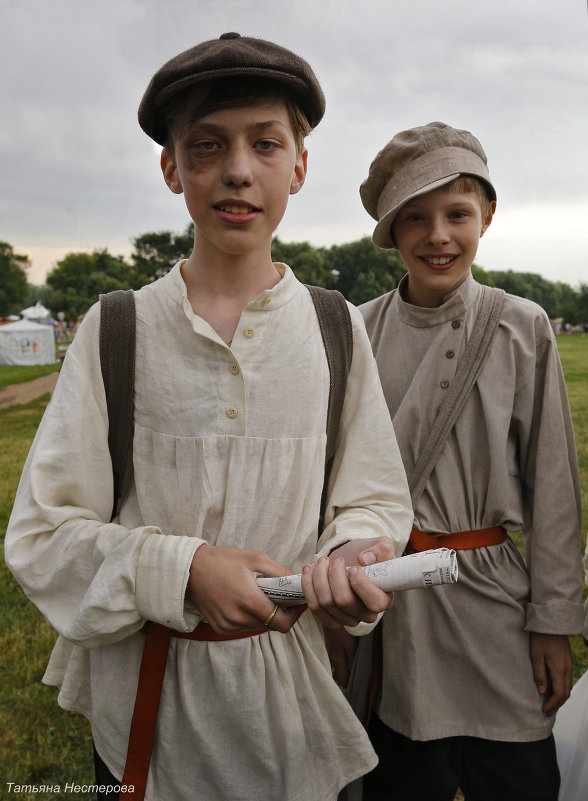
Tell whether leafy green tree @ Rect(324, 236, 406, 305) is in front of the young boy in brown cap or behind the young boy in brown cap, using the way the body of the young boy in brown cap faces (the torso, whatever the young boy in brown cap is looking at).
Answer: behind

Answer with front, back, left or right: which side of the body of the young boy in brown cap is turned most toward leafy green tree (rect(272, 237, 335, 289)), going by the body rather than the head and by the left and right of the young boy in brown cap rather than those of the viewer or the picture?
back

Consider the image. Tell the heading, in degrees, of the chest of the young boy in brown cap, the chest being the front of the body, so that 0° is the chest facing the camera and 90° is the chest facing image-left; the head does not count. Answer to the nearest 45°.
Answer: approximately 0°

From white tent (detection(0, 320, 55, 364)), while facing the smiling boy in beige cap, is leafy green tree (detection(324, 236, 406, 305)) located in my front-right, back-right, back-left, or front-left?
back-left

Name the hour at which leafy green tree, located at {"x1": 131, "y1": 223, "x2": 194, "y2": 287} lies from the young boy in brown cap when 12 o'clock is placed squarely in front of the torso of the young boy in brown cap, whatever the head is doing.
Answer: The leafy green tree is roughly at 6 o'clock from the young boy in brown cap.
